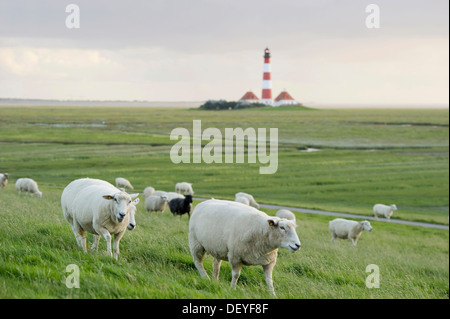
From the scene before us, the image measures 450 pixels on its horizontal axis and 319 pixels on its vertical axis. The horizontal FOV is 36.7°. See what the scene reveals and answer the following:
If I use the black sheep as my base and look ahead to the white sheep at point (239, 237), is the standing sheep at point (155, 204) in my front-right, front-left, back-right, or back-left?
back-right

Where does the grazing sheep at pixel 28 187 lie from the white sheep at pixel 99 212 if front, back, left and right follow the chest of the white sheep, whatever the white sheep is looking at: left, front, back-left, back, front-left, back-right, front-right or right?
back-left

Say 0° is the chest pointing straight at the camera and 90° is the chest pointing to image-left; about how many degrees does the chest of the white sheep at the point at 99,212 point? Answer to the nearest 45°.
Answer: approximately 315°

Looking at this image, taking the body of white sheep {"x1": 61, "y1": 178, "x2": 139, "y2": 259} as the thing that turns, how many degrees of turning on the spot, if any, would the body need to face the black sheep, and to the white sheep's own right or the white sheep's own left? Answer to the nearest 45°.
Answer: approximately 135° to the white sheep's own left

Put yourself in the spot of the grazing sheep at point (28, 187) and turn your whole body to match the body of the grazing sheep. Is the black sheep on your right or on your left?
on your right

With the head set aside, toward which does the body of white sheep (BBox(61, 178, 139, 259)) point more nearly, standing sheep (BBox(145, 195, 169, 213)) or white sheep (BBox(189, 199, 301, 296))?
the white sheep

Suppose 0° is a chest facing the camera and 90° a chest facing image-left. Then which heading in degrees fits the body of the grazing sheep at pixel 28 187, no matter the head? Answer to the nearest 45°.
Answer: approximately 270°

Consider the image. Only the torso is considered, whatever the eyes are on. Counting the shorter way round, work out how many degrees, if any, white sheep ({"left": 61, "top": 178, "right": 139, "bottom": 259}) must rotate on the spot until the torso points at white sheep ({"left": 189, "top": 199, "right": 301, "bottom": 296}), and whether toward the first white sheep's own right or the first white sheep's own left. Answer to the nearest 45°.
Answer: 0° — it already faces it

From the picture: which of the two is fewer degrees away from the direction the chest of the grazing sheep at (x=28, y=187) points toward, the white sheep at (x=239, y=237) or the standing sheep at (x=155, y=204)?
the standing sheep

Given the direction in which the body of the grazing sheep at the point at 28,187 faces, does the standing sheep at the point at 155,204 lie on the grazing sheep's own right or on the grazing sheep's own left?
on the grazing sheep's own right
